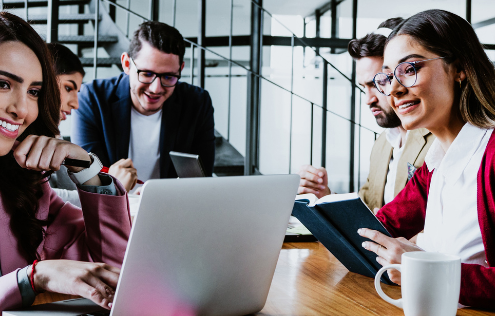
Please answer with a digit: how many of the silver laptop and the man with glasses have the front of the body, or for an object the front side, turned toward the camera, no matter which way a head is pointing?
1

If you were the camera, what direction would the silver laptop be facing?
facing away from the viewer and to the left of the viewer

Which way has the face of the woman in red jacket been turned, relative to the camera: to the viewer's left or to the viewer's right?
to the viewer's left

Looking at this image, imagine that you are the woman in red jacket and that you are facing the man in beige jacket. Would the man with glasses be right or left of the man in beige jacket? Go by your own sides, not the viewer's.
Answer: left

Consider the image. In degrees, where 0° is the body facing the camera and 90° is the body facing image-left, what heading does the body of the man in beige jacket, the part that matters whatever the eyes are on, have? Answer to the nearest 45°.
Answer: approximately 45°

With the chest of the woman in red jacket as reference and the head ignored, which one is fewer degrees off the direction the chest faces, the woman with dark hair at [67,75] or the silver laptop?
the silver laptop
